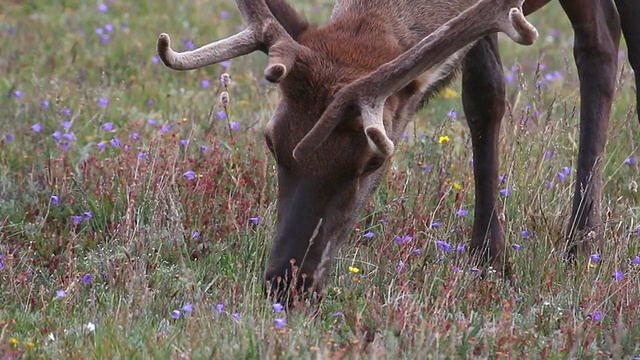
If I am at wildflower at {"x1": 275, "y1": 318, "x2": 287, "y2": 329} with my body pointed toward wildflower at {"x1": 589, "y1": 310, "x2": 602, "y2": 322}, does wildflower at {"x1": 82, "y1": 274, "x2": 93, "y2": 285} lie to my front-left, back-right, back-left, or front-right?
back-left

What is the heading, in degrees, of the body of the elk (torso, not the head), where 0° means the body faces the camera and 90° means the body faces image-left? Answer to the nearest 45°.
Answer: approximately 45°

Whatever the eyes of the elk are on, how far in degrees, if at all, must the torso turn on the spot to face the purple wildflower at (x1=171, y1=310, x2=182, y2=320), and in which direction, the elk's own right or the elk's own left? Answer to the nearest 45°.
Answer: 0° — it already faces it

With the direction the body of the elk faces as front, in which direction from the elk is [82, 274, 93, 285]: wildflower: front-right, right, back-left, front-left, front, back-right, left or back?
front-right

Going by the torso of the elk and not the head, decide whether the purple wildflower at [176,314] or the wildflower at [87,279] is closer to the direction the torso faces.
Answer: the purple wildflower

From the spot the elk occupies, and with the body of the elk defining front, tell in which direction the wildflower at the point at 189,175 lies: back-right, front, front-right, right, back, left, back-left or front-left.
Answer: right

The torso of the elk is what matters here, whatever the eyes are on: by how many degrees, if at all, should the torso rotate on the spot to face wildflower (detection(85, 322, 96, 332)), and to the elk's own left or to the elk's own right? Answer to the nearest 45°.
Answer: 0° — it already faces it
